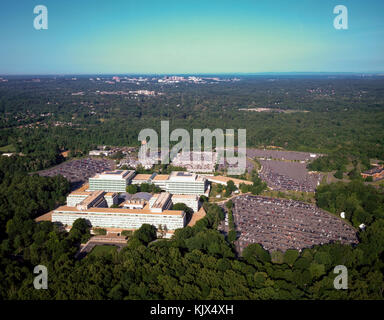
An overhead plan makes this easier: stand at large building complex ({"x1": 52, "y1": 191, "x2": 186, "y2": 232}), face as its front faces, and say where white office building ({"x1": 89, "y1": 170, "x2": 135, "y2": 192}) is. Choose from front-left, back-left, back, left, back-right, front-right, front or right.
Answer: back

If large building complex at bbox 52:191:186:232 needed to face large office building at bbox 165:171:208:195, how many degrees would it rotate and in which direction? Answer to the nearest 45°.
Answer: approximately 135° to its left

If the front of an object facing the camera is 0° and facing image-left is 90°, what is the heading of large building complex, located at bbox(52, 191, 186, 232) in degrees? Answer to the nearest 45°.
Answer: approximately 0°
